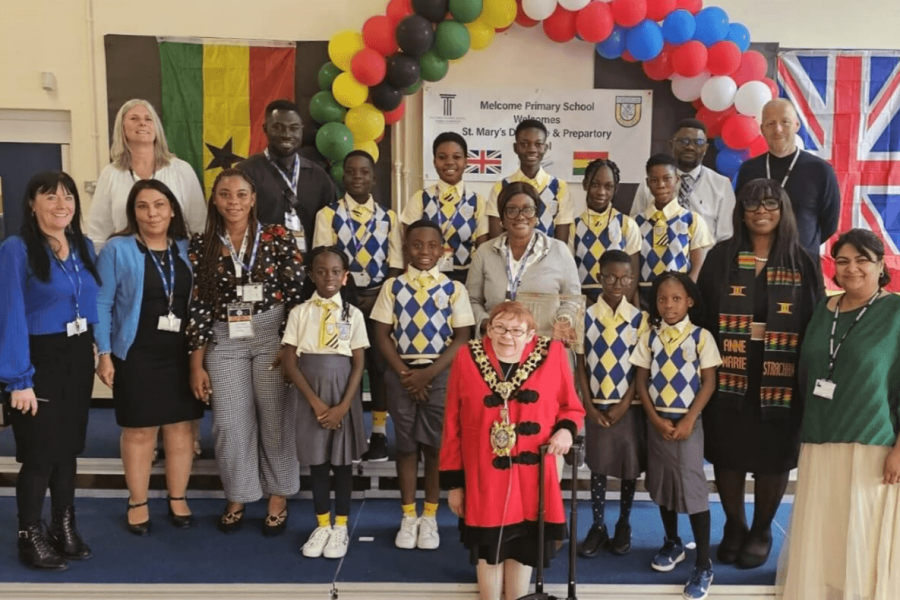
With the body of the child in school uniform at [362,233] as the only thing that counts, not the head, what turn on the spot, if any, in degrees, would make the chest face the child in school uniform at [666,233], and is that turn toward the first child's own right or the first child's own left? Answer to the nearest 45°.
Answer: approximately 90° to the first child's own left

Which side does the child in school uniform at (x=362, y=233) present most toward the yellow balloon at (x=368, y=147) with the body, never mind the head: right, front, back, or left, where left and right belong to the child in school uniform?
back

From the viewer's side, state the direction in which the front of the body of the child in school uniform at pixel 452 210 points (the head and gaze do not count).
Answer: toward the camera

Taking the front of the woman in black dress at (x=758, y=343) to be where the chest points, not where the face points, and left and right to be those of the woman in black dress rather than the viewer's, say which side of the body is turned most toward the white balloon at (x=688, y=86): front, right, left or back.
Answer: back

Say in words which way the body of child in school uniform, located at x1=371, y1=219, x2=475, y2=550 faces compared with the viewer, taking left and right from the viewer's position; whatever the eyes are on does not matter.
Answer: facing the viewer

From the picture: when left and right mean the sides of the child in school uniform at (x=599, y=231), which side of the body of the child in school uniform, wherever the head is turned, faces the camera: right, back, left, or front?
front

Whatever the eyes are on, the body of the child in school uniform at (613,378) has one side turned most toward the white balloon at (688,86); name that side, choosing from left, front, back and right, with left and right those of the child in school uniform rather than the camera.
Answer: back

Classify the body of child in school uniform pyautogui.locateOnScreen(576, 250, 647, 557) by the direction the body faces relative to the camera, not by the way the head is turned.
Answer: toward the camera

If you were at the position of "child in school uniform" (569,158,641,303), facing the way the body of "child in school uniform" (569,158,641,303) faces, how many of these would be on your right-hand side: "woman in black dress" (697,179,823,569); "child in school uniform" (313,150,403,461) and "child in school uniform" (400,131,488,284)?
2

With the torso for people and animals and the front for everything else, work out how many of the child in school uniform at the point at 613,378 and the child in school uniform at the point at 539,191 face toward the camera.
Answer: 2

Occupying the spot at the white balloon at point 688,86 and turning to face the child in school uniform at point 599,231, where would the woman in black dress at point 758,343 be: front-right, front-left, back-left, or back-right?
front-left

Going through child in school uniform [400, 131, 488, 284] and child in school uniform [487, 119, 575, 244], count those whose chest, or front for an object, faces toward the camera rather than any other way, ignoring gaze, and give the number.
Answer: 2

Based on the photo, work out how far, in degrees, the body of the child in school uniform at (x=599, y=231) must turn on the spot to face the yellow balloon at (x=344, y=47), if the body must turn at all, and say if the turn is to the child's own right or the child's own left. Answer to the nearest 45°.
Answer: approximately 135° to the child's own right
